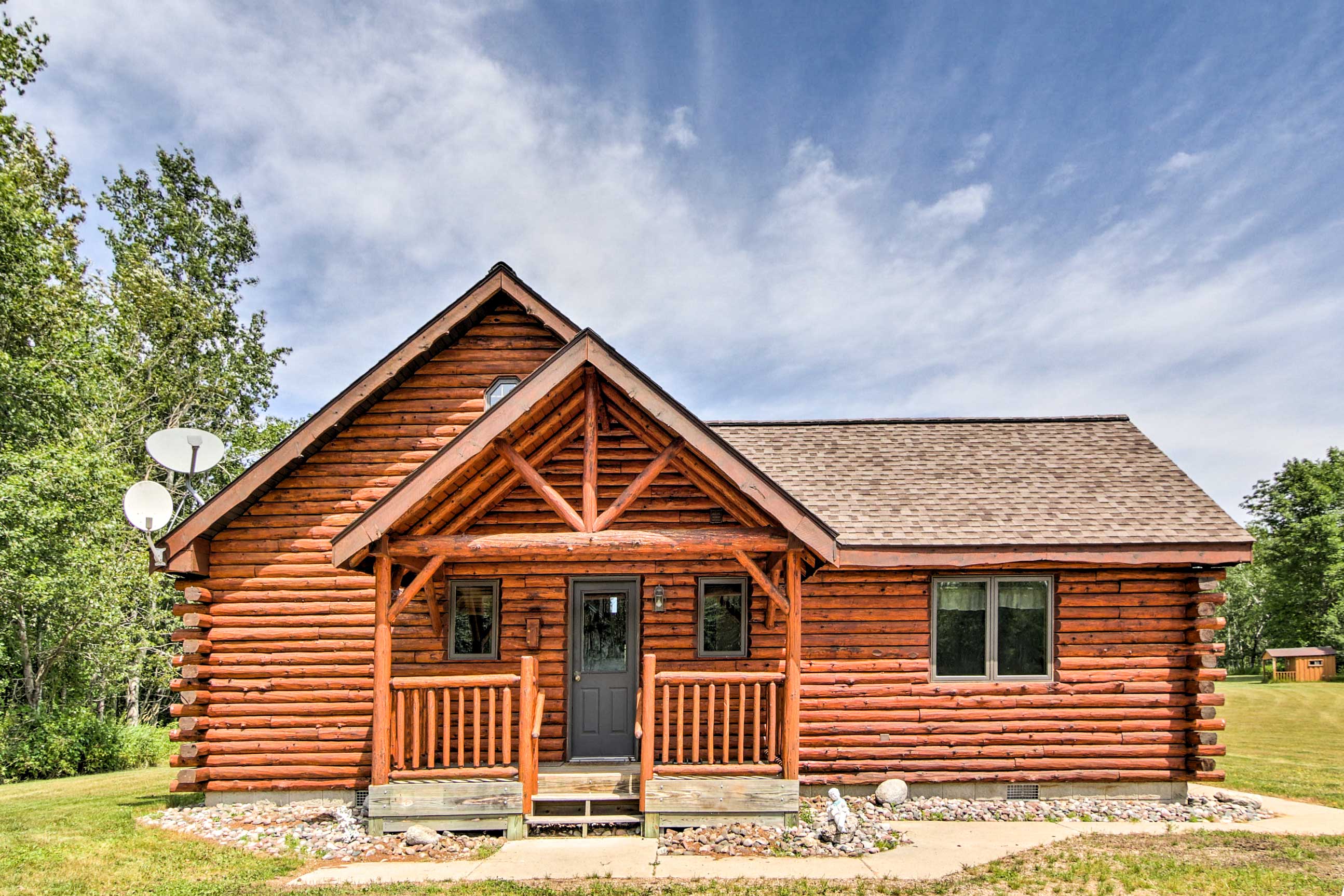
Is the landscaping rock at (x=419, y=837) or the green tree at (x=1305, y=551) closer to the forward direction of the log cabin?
the landscaping rock

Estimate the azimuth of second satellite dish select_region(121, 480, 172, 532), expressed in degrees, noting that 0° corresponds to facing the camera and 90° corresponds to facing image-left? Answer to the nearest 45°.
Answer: approximately 0°

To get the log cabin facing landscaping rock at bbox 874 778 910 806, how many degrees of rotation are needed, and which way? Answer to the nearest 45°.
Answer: approximately 90° to its left

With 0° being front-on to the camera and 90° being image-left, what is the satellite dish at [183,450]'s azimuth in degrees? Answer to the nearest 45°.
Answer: approximately 0°

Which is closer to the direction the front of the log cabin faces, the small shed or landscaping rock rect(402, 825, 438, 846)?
the landscaping rock
